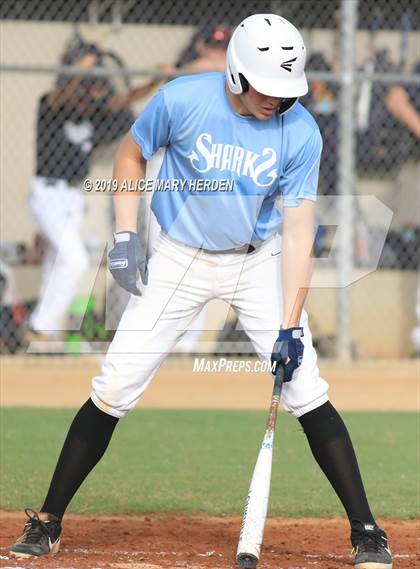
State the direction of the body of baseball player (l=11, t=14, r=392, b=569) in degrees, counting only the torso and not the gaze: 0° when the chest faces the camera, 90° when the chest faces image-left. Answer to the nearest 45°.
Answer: approximately 0°

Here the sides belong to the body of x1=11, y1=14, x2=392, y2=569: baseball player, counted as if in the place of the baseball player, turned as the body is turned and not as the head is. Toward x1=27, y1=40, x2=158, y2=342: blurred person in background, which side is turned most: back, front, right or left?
back

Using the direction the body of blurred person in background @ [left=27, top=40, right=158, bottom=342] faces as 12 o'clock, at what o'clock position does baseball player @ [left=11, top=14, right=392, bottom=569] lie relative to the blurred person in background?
The baseball player is roughly at 1 o'clock from the blurred person in background.
